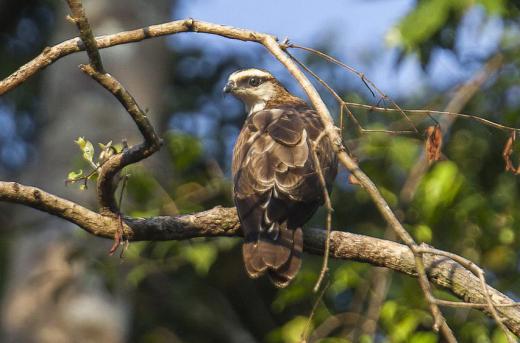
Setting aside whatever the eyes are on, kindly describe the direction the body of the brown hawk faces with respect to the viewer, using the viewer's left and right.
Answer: facing away from the viewer

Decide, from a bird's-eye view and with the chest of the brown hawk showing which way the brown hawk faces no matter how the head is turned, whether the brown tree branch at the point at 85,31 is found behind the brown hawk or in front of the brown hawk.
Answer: behind
